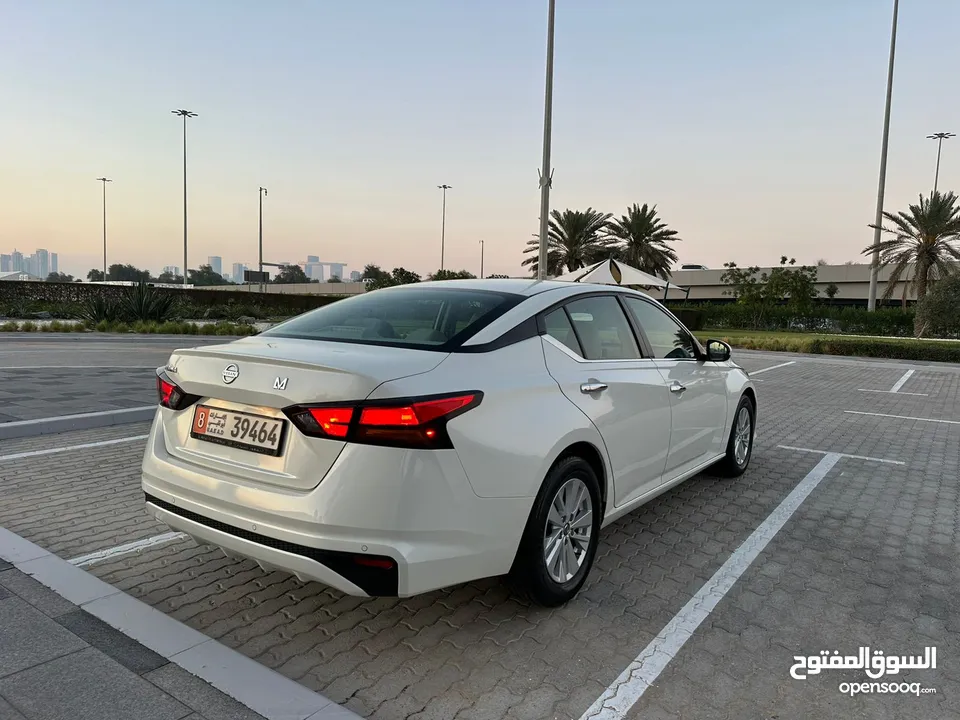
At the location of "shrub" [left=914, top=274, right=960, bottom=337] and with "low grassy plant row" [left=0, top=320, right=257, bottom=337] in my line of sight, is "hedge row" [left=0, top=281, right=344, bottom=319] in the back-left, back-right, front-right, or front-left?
front-right

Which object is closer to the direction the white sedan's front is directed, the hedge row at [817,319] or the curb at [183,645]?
the hedge row

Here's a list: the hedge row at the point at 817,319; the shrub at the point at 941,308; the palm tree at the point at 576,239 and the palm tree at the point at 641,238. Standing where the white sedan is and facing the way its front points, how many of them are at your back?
0

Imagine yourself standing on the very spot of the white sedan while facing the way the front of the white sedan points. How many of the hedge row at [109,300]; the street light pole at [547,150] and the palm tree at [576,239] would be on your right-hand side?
0

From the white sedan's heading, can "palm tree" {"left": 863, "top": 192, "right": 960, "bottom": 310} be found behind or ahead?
ahead

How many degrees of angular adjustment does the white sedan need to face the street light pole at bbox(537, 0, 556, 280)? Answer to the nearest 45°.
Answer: approximately 45° to its left

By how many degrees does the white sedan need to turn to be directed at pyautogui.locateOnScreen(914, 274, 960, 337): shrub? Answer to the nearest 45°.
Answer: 0° — it already faces it

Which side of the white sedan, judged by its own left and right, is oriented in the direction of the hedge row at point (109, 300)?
left

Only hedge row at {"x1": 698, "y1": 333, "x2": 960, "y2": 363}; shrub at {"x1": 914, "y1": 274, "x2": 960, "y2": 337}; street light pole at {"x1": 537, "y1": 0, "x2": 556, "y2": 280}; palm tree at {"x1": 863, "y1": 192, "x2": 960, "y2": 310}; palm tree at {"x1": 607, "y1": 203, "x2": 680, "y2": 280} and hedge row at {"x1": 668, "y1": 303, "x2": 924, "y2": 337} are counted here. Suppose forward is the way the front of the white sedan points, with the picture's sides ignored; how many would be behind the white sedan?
0

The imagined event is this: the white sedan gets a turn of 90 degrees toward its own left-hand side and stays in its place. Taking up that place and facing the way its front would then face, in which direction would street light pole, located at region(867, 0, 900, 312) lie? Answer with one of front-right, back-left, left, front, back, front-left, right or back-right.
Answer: right

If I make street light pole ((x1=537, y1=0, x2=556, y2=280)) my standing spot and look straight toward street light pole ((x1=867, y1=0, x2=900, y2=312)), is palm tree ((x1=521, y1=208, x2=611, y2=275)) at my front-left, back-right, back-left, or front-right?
front-left

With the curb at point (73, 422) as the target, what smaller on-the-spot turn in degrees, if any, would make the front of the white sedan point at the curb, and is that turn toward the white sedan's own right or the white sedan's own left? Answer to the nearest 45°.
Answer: approximately 90° to the white sedan's own left

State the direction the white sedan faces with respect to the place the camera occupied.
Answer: facing away from the viewer and to the right of the viewer

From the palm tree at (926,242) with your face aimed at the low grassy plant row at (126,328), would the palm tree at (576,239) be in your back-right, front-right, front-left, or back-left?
front-right

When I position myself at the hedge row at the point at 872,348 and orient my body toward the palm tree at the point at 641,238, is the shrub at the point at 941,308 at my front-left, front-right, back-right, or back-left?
front-right

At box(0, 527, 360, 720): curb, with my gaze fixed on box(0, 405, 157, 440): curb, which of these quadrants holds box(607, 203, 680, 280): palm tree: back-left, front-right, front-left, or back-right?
front-right

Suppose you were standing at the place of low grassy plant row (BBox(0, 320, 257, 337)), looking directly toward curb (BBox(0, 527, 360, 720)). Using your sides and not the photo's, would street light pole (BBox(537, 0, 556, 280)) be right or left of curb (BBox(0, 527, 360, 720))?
left

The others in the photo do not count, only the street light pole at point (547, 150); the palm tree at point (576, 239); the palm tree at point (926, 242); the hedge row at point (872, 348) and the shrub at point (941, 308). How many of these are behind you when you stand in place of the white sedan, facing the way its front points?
0

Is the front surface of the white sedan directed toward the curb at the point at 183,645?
no
